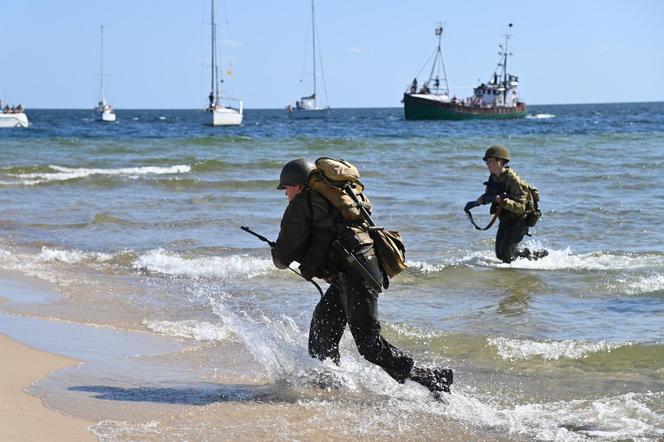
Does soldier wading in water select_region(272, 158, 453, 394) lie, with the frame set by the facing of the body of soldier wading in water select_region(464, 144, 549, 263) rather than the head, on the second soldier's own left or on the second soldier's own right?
on the second soldier's own left

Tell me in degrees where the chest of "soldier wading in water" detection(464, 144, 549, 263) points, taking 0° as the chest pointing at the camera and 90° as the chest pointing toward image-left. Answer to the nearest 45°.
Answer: approximately 90°

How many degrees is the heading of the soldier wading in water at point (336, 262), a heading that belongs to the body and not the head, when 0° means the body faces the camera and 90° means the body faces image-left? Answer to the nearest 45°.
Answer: approximately 90°

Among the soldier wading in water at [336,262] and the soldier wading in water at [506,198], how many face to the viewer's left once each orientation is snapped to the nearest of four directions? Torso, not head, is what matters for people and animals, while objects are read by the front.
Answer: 2

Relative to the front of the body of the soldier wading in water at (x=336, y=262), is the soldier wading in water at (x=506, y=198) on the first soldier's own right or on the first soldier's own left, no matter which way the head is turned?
on the first soldier's own right

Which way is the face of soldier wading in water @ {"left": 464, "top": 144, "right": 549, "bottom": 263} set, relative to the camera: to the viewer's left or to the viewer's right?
to the viewer's left
